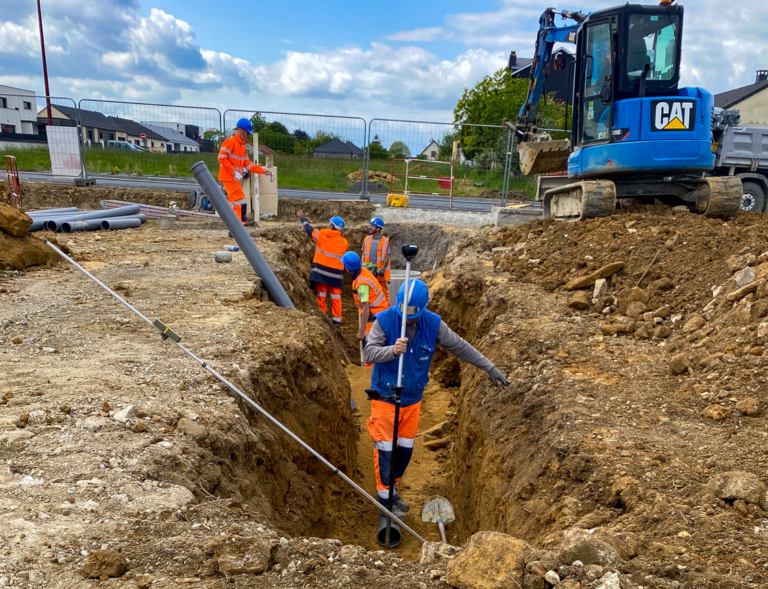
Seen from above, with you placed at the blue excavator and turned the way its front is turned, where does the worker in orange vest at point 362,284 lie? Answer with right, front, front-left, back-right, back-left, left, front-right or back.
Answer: left

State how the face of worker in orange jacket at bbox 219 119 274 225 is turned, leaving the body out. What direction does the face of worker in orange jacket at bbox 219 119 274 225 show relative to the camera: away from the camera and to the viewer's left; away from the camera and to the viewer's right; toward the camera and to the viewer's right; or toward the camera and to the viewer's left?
toward the camera and to the viewer's right

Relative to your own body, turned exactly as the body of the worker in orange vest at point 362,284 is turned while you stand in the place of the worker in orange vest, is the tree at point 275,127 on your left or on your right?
on your right

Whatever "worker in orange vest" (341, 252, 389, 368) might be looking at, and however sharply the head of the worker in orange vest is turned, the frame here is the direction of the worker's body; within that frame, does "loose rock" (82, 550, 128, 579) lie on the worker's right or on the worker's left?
on the worker's left

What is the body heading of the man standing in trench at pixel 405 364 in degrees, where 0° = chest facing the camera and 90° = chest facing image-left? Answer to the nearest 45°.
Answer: approximately 0°

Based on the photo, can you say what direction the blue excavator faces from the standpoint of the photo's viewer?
facing away from the viewer and to the left of the viewer
